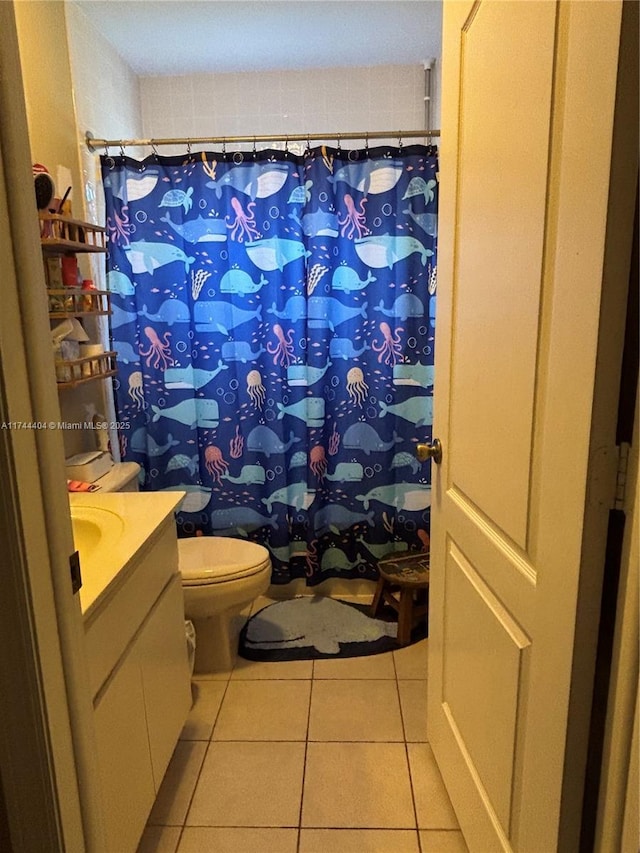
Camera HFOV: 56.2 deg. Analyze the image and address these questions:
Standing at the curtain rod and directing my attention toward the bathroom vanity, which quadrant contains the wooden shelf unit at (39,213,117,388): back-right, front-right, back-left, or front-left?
front-right

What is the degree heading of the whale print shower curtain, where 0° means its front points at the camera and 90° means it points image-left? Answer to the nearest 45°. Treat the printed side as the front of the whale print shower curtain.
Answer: approximately 0°

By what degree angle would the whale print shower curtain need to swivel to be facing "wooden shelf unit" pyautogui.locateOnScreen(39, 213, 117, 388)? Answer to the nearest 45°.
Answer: approximately 45° to its right

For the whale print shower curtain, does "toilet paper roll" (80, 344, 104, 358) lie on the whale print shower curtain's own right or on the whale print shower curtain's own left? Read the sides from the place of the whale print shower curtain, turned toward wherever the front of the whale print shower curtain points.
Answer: on the whale print shower curtain's own right
